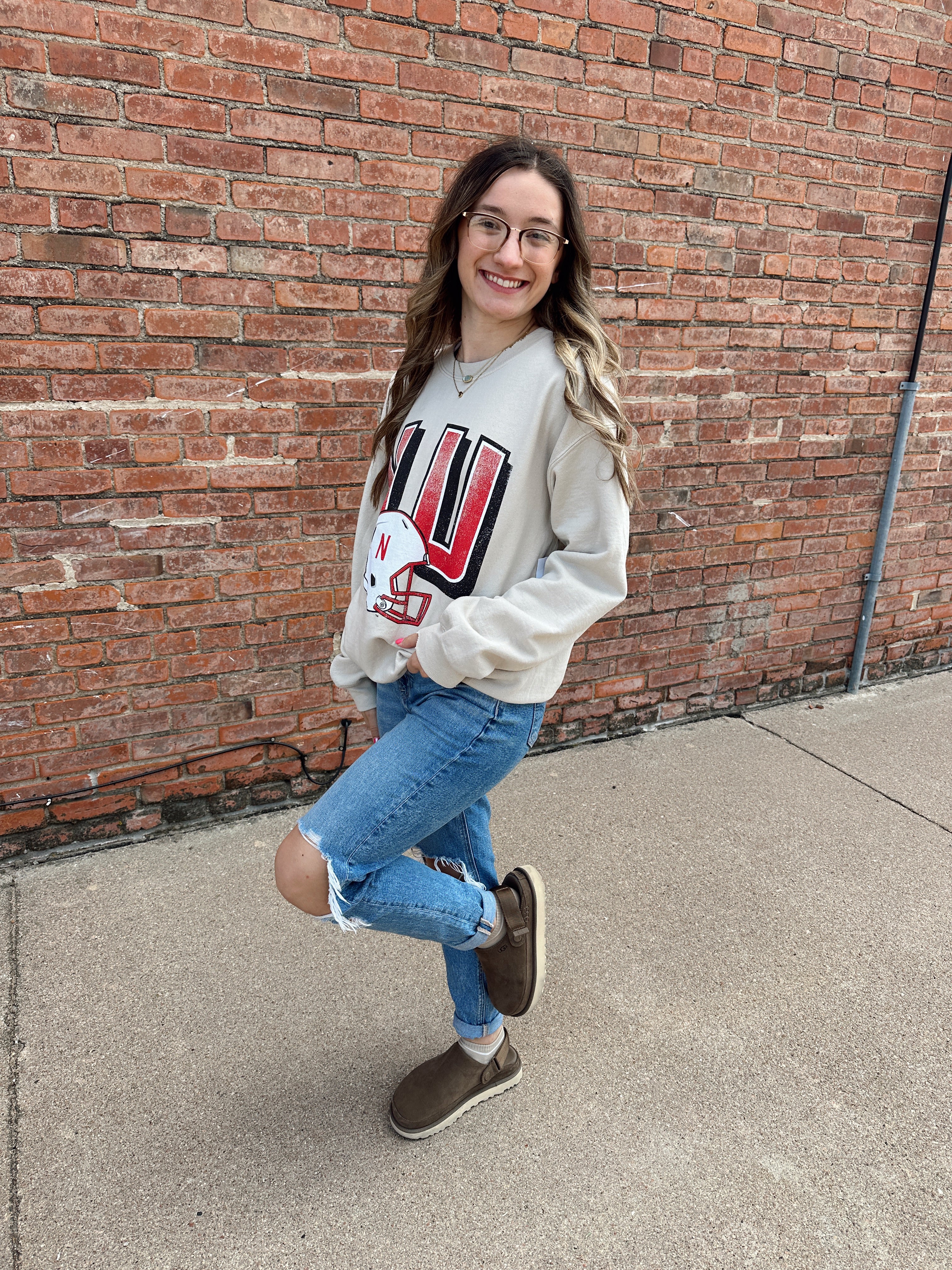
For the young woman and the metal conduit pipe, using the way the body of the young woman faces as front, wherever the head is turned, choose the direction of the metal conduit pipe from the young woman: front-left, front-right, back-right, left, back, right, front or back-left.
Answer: back

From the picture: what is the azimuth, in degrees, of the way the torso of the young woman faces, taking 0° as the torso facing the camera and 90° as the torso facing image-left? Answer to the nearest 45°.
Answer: approximately 45°
